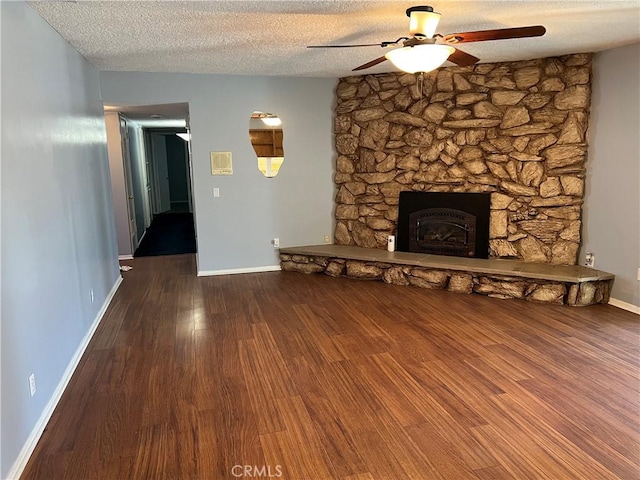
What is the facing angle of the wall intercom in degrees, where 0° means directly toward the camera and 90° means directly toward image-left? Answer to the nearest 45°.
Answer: approximately 0°

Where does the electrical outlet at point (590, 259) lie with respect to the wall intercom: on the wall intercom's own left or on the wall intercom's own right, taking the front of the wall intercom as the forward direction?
on the wall intercom's own left

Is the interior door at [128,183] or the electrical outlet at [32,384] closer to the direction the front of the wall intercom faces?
the electrical outlet

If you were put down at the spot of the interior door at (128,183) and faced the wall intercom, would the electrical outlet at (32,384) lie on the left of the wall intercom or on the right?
right

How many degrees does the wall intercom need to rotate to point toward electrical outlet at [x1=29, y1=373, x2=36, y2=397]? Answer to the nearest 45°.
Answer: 0° — it already faces it

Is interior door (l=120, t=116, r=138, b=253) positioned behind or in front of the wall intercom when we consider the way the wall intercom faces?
behind

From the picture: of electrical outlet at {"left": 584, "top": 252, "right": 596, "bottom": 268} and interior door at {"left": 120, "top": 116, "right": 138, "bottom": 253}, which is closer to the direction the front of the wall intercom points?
the electrical outlet

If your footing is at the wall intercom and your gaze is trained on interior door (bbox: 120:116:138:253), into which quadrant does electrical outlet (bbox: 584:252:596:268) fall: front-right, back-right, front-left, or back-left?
back-right
